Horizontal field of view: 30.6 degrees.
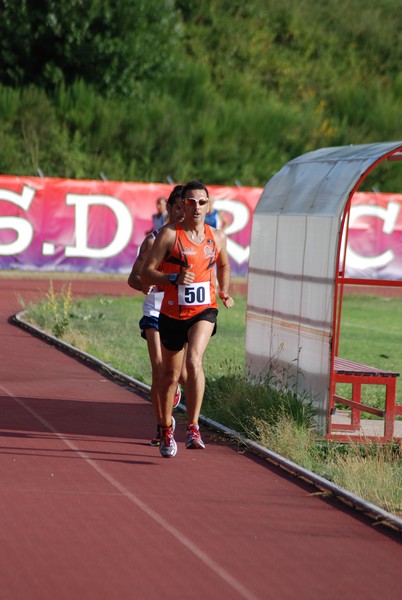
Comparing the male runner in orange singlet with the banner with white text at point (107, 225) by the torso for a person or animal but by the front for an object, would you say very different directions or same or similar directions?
same or similar directions

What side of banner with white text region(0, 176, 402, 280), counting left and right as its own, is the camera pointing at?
front

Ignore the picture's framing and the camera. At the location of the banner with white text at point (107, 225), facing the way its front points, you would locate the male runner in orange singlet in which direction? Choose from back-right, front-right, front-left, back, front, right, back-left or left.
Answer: front

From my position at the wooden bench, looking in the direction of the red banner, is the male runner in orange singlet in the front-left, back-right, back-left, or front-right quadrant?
back-left

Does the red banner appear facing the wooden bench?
yes

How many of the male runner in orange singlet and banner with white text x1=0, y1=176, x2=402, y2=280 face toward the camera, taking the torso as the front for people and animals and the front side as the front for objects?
2

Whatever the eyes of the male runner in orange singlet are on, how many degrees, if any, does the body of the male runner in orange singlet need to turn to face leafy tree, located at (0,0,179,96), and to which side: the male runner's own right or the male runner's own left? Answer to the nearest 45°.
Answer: approximately 180°
